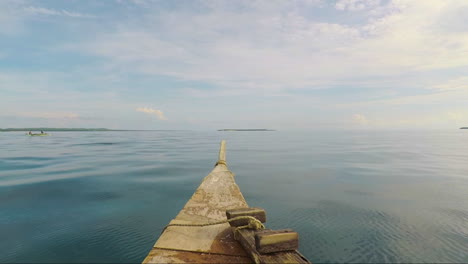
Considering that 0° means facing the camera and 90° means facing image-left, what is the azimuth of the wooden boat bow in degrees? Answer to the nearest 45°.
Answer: approximately 180°
